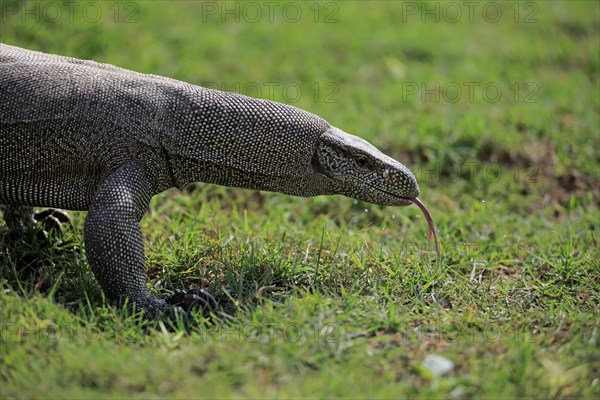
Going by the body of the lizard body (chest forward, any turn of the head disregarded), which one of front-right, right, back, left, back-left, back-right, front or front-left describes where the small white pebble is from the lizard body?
front-right

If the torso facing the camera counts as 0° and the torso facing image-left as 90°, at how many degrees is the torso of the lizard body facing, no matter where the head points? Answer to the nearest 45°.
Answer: approximately 270°
